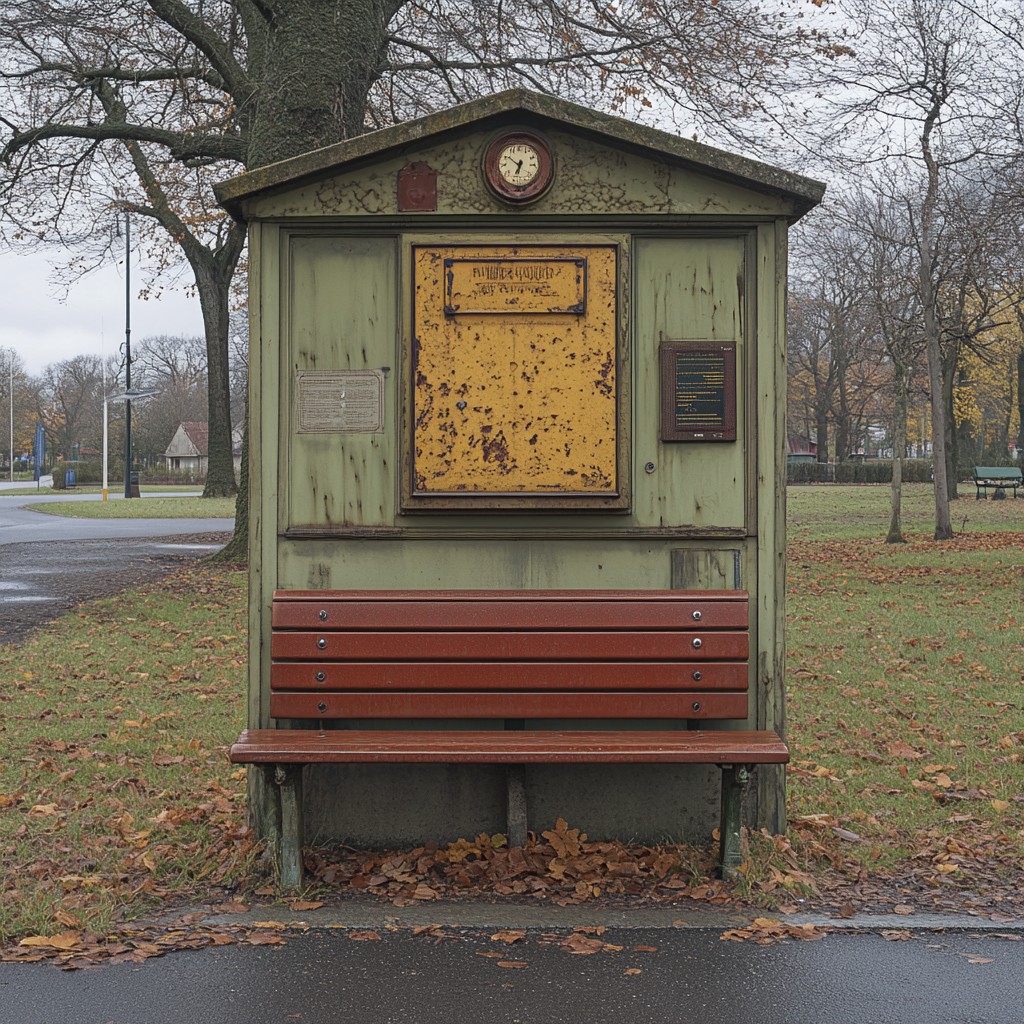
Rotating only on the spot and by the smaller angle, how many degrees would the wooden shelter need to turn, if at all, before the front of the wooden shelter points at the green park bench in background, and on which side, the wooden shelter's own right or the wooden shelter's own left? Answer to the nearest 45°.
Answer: approximately 180°

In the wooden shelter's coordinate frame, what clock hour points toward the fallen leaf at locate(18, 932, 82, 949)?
The fallen leaf is roughly at 2 o'clock from the wooden shelter.

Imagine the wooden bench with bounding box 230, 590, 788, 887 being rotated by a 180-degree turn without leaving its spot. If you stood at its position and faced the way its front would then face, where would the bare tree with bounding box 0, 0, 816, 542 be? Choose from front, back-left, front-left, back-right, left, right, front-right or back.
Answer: front

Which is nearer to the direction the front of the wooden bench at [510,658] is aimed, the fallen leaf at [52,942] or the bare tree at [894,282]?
the fallen leaf

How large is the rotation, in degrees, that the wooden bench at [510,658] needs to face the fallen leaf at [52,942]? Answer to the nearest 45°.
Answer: approximately 45° to its right

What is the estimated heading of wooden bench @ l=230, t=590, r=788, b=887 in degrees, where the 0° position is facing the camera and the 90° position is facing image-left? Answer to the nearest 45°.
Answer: approximately 0°

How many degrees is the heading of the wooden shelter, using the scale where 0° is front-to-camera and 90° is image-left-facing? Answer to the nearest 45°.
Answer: approximately 0°
